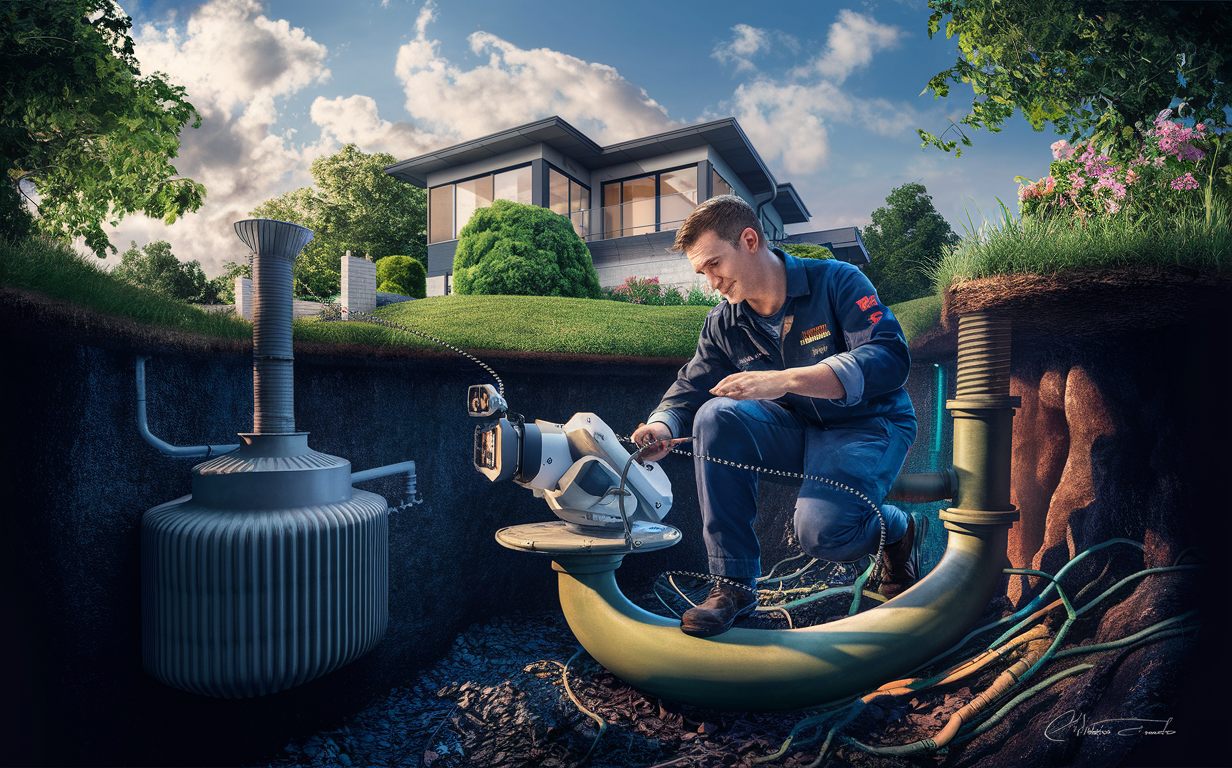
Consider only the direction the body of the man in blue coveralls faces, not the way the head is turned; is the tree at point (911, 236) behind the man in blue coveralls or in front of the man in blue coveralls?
behind

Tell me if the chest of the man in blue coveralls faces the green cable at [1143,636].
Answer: no

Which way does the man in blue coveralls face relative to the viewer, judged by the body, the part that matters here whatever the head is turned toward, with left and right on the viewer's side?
facing the viewer and to the left of the viewer

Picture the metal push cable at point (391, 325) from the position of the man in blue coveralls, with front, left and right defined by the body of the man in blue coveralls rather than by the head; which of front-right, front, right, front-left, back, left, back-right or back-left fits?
front-right

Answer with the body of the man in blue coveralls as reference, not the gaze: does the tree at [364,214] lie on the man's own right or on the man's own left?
on the man's own right

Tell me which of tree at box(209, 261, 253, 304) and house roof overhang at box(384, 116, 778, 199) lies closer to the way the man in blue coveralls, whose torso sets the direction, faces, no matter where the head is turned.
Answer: the tree

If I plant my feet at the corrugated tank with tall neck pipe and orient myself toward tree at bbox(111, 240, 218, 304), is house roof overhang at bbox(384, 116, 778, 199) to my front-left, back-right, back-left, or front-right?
front-right

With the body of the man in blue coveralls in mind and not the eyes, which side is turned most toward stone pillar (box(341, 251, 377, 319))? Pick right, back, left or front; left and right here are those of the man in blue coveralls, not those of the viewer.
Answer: right

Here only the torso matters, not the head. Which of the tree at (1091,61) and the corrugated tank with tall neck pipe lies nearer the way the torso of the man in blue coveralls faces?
the corrugated tank with tall neck pipe

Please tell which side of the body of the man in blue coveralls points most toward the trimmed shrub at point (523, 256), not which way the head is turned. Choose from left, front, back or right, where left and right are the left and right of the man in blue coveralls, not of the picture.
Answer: right

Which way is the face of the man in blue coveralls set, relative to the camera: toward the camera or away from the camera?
toward the camera

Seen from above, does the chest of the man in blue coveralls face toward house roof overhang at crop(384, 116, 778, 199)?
no
